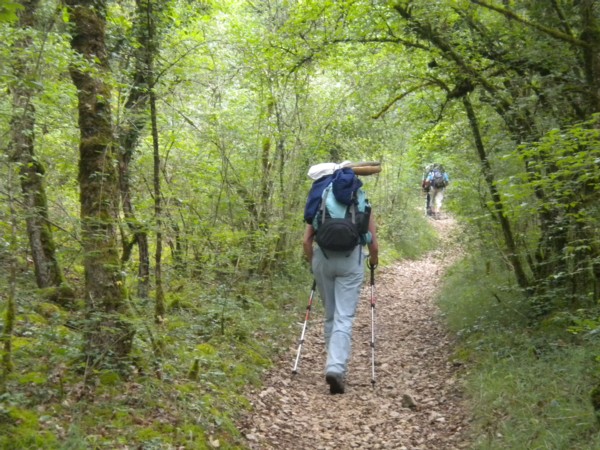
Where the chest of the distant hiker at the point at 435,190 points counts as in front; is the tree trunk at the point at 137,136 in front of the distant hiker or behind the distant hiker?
behind

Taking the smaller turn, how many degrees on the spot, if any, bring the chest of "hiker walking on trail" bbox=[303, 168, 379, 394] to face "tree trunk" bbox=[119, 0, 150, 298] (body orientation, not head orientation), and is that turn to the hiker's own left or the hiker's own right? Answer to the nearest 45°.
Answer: approximately 90° to the hiker's own left

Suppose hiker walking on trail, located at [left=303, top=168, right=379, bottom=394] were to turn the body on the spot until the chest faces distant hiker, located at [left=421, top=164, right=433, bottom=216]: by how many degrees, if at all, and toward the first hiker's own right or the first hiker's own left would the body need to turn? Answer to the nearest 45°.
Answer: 0° — they already face them

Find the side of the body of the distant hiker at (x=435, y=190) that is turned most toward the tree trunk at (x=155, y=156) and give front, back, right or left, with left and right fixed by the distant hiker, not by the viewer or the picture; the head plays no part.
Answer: back

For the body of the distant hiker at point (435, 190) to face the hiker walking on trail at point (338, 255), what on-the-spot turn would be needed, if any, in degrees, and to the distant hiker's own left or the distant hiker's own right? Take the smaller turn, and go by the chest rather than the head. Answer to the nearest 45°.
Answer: approximately 180°

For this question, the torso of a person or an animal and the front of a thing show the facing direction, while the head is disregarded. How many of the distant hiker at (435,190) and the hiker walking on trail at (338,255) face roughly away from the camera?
2

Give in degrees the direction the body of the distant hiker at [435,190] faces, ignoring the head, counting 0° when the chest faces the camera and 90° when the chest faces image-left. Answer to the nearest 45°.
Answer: approximately 180°

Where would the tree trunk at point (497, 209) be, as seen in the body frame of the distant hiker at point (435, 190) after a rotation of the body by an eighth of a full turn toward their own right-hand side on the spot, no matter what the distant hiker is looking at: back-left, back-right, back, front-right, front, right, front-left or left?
back-right

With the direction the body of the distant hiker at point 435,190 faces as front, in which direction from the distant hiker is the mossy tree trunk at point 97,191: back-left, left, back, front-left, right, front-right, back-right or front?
back

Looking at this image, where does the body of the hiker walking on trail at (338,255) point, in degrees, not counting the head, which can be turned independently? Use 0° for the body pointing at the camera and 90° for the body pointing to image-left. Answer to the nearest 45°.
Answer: approximately 180°
